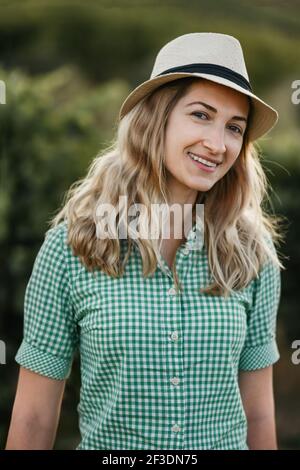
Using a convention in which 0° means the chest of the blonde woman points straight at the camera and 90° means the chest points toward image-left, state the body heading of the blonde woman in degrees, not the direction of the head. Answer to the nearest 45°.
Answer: approximately 0°
